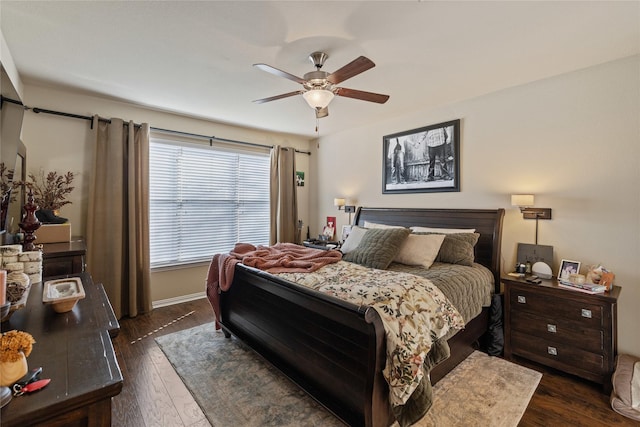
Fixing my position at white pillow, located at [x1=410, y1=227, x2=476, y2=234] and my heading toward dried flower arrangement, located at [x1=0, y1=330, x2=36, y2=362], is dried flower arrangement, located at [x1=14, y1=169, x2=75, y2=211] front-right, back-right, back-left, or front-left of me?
front-right

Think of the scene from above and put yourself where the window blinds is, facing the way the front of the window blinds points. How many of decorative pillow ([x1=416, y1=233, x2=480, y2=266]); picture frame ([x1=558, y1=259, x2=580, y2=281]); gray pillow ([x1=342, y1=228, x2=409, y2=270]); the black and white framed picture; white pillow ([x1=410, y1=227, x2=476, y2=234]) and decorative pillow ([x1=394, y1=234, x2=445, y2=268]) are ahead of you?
6

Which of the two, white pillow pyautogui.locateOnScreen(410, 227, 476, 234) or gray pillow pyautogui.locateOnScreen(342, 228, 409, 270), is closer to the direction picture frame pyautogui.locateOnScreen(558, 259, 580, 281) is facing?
the gray pillow

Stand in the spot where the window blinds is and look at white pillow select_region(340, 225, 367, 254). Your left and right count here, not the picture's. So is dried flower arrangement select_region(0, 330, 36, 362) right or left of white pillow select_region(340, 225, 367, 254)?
right

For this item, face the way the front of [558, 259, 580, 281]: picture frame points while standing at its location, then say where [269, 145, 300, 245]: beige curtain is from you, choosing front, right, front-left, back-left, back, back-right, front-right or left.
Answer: right

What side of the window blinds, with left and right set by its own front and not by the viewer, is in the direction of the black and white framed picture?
front

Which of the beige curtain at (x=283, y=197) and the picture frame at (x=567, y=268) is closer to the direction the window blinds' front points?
the picture frame

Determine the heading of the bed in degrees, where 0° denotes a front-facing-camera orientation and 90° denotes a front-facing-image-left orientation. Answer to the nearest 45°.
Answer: approximately 45°

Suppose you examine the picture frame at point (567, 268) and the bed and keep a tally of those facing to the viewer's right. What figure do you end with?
0

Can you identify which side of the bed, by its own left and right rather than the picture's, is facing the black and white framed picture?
back

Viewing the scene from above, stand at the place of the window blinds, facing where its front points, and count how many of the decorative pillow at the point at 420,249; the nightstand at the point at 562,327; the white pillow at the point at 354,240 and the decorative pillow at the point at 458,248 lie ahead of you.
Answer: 4

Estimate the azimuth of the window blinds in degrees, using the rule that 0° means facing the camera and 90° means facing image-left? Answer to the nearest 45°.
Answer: approximately 315°

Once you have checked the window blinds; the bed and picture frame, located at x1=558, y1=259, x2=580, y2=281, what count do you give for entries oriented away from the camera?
0

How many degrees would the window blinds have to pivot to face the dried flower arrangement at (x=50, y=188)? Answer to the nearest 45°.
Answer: approximately 90° to its right

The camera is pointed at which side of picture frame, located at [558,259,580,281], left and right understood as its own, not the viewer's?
front

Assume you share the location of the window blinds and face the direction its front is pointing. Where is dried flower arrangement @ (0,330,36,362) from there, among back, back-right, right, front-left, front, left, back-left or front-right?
front-right

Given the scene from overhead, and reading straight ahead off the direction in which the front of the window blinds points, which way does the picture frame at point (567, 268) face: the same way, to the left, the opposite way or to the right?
to the right
